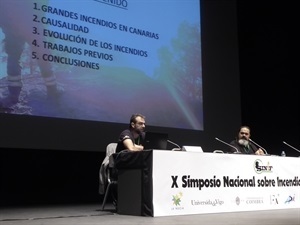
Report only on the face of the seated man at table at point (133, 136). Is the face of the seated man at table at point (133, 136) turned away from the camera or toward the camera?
toward the camera

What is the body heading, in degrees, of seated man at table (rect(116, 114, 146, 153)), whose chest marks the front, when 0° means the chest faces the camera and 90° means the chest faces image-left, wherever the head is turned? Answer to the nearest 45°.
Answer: approximately 315°

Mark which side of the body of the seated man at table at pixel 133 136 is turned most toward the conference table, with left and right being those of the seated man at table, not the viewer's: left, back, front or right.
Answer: front
